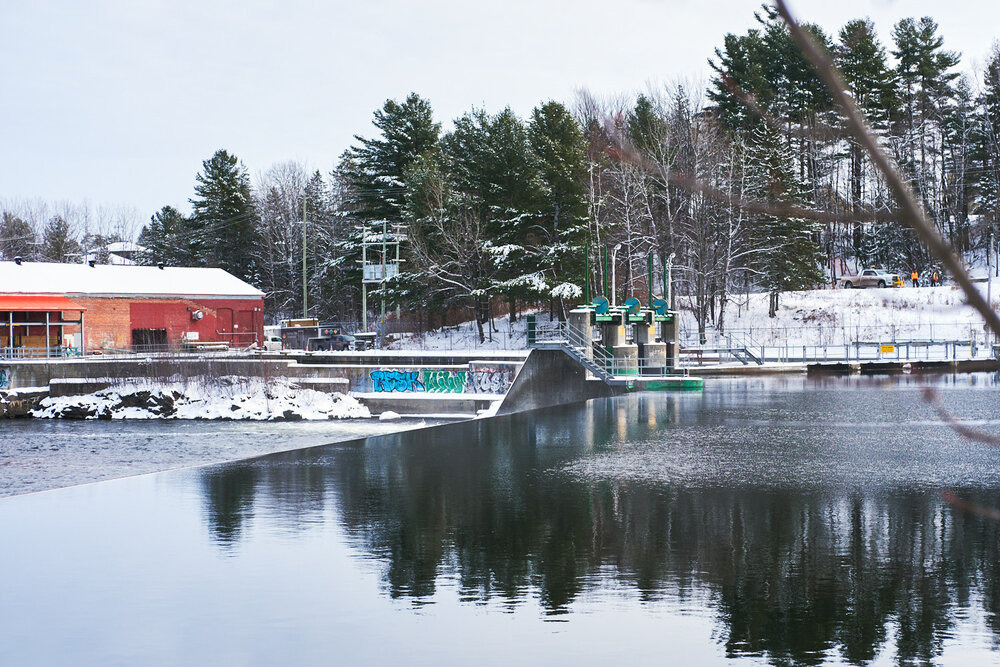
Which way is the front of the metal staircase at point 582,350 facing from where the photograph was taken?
facing to the right of the viewer
